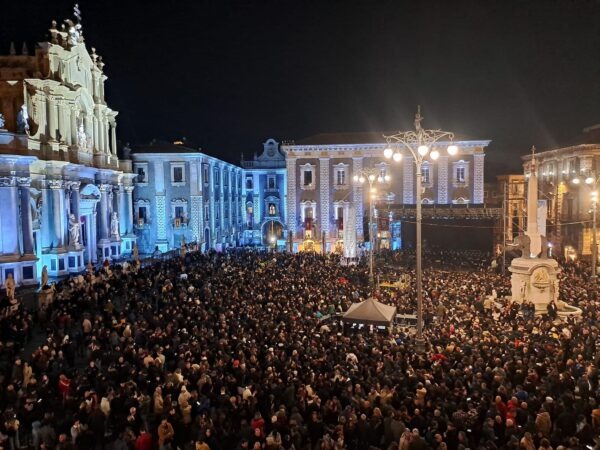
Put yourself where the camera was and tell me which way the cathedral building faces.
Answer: facing the viewer and to the right of the viewer

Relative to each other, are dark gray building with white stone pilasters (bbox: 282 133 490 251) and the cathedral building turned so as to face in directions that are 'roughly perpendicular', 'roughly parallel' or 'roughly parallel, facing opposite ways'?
roughly perpendicular

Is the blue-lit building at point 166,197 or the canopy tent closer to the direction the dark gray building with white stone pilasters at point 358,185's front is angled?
the canopy tent

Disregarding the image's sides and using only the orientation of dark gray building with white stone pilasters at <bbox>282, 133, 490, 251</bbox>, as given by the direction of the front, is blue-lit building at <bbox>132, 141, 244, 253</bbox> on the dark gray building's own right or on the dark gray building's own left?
on the dark gray building's own right

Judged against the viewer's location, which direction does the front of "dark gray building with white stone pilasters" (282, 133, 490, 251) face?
facing the viewer

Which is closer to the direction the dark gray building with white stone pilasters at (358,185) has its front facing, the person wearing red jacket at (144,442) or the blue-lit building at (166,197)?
the person wearing red jacket

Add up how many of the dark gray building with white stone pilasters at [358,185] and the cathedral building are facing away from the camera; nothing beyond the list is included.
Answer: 0

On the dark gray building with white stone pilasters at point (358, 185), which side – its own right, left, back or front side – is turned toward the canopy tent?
front

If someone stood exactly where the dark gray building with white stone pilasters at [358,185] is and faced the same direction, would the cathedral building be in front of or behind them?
in front

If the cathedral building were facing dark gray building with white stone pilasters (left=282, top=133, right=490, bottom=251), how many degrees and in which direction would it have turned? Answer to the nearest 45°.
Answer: approximately 45° to its left

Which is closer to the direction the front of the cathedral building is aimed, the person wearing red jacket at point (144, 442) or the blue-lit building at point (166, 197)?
the person wearing red jacket

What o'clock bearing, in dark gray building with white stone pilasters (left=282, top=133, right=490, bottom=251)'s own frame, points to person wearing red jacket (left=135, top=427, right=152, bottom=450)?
The person wearing red jacket is roughly at 12 o'clock from the dark gray building with white stone pilasters.
